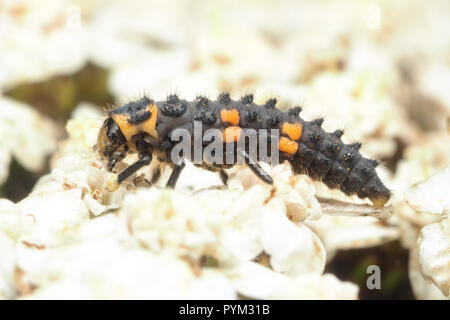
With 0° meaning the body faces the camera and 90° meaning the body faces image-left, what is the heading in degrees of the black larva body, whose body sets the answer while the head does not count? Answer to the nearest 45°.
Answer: approximately 90°

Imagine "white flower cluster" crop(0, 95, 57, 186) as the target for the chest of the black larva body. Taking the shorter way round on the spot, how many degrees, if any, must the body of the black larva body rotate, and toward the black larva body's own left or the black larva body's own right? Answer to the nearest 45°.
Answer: approximately 45° to the black larva body's own right
